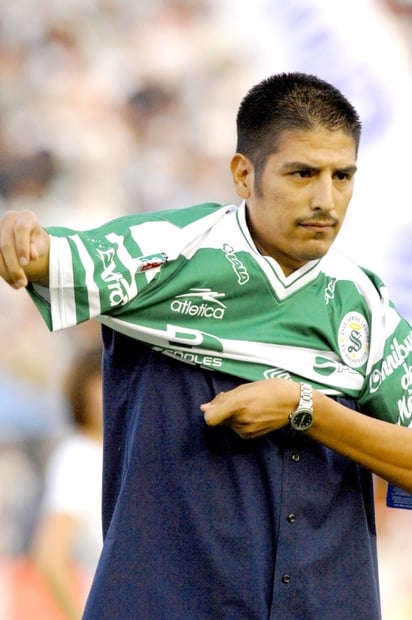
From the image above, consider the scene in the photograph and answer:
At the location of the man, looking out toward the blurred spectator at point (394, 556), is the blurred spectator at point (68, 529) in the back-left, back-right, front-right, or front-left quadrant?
front-left

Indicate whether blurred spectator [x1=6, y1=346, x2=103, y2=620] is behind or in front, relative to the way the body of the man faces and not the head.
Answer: behind

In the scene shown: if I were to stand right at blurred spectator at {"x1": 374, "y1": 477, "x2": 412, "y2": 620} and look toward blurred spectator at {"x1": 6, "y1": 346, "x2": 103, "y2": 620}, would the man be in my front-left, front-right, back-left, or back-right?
front-left

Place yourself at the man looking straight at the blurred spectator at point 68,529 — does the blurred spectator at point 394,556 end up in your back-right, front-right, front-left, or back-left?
front-right

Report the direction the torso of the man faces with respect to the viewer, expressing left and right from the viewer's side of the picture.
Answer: facing the viewer and to the right of the viewer

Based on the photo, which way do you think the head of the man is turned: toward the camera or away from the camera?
toward the camera
